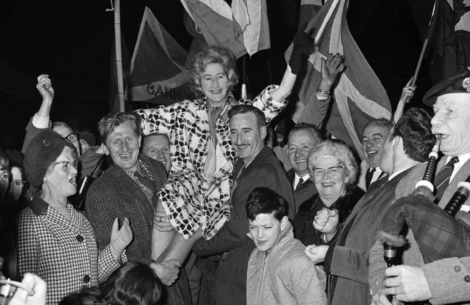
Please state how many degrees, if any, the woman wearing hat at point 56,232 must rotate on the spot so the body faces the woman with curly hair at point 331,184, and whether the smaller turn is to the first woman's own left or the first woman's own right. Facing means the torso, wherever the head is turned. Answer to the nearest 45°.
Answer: approximately 45° to the first woman's own left

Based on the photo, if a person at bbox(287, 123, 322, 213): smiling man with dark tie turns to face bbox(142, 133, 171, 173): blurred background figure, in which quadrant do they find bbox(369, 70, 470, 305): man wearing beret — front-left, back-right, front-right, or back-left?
back-left

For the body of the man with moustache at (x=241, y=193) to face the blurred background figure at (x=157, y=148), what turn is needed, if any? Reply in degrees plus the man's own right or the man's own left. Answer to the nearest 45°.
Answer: approximately 90° to the man's own right

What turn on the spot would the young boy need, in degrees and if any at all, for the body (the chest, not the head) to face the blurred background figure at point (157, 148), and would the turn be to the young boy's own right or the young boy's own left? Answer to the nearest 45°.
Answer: approximately 90° to the young boy's own right

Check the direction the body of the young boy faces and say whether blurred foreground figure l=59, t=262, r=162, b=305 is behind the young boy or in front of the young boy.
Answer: in front

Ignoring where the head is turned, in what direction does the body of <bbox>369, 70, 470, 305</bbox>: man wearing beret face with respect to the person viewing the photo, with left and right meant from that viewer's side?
facing the viewer and to the left of the viewer

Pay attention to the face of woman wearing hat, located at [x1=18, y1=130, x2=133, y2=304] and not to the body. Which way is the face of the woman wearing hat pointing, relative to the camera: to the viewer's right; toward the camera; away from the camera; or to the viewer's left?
to the viewer's right

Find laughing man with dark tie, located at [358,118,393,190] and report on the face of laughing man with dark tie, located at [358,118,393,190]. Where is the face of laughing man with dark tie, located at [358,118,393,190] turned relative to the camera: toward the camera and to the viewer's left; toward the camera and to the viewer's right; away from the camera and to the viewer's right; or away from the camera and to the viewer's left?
toward the camera and to the viewer's left

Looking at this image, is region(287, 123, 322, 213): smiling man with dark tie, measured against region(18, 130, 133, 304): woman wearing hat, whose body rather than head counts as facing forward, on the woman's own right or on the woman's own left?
on the woman's own left

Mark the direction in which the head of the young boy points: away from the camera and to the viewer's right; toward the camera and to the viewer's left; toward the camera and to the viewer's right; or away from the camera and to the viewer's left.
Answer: toward the camera and to the viewer's left

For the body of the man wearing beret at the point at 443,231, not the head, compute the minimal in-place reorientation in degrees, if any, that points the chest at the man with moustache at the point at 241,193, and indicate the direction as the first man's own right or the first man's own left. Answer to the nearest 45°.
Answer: approximately 90° to the first man's own right

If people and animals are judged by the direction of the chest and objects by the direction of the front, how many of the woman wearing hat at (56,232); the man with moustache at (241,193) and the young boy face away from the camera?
0
